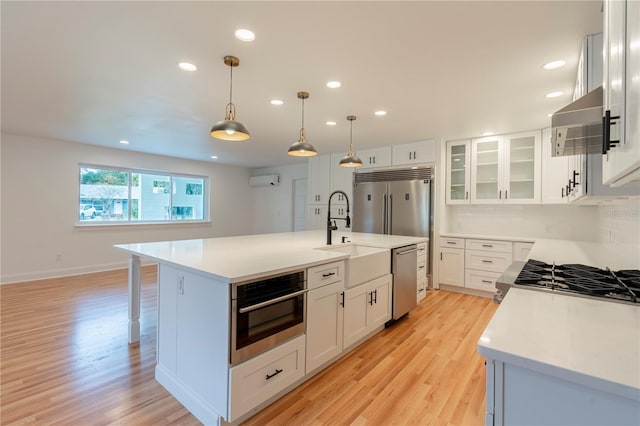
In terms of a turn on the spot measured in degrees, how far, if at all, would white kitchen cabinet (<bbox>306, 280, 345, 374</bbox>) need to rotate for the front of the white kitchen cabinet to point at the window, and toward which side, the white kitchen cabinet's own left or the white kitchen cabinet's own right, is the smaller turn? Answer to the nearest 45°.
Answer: approximately 180°

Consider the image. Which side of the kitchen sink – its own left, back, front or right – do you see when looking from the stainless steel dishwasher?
left

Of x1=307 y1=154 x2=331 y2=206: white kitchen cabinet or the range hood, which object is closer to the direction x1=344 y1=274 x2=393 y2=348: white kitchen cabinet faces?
the range hood

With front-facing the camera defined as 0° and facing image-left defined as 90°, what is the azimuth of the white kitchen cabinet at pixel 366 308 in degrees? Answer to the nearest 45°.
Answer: approximately 315°

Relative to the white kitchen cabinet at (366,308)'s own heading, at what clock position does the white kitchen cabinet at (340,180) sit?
the white kitchen cabinet at (340,180) is roughly at 7 o'clock from the white kitchen cabinet at (366,308).

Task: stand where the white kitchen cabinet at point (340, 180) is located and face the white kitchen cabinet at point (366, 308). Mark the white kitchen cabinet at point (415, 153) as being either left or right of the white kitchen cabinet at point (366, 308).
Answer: left

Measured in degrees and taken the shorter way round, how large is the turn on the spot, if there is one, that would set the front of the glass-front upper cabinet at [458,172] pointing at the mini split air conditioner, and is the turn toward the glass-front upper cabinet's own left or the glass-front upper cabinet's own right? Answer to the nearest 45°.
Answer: approximately 90° to the glass-front upper cabinet's own right

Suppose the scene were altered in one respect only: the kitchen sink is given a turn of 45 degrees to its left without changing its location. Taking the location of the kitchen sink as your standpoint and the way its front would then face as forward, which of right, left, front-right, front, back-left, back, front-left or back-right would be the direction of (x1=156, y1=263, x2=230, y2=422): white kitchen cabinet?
back-right

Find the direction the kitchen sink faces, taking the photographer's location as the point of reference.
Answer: facing the viewer and to the right of the viewer

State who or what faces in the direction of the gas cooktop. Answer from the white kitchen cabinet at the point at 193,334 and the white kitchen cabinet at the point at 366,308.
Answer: the white kitchen cabinet at the point at 366,308

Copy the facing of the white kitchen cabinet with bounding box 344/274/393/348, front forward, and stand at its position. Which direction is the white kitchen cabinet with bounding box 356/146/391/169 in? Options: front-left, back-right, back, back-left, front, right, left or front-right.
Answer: back-left

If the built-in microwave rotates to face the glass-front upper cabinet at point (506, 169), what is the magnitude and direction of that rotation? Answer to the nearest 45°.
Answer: approximately 90° to its left

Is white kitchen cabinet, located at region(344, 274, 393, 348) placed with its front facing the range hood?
yes

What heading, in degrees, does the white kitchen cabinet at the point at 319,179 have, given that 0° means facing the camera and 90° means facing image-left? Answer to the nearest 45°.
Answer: approximately 45°

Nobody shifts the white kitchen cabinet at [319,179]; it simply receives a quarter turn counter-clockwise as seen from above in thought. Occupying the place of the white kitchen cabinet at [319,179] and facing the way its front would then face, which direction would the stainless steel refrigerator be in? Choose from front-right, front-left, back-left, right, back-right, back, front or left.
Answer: front

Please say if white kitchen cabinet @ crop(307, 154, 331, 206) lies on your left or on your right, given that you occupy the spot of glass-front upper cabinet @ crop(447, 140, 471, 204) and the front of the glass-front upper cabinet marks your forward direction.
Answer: on your right
